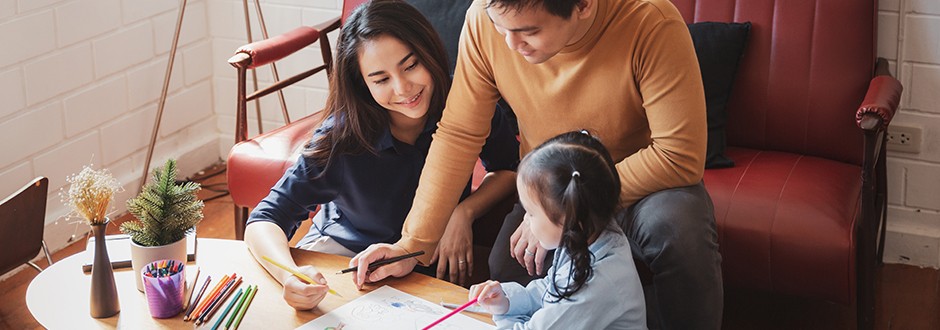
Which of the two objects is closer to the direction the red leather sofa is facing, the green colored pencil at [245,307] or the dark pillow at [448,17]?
the green colored pencil

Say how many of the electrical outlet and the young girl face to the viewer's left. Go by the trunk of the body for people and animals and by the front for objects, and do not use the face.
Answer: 1

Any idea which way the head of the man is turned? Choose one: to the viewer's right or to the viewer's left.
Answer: to the viewer's left

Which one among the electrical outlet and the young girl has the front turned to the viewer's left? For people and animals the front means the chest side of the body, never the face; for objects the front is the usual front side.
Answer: the young girl

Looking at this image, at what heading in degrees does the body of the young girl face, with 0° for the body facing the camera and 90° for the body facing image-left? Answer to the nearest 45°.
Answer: approximately 90°

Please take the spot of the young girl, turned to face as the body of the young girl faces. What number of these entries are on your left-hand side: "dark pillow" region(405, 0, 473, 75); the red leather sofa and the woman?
0

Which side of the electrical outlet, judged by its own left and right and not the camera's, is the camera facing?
front

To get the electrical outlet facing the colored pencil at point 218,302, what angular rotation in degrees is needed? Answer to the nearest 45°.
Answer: approximately 45° to its right

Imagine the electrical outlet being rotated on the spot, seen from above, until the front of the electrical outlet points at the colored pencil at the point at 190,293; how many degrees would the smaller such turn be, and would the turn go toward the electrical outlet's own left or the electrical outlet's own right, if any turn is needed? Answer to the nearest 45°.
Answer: approximately 45° to the electrical outlet's own right

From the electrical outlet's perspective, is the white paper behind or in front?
in front

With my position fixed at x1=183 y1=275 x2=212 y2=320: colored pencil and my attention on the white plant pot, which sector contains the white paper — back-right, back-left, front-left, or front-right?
back-right

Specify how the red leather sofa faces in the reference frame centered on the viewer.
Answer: facing the viewer and to the left of the viewer

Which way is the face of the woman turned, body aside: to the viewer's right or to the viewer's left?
to the viewer's right
